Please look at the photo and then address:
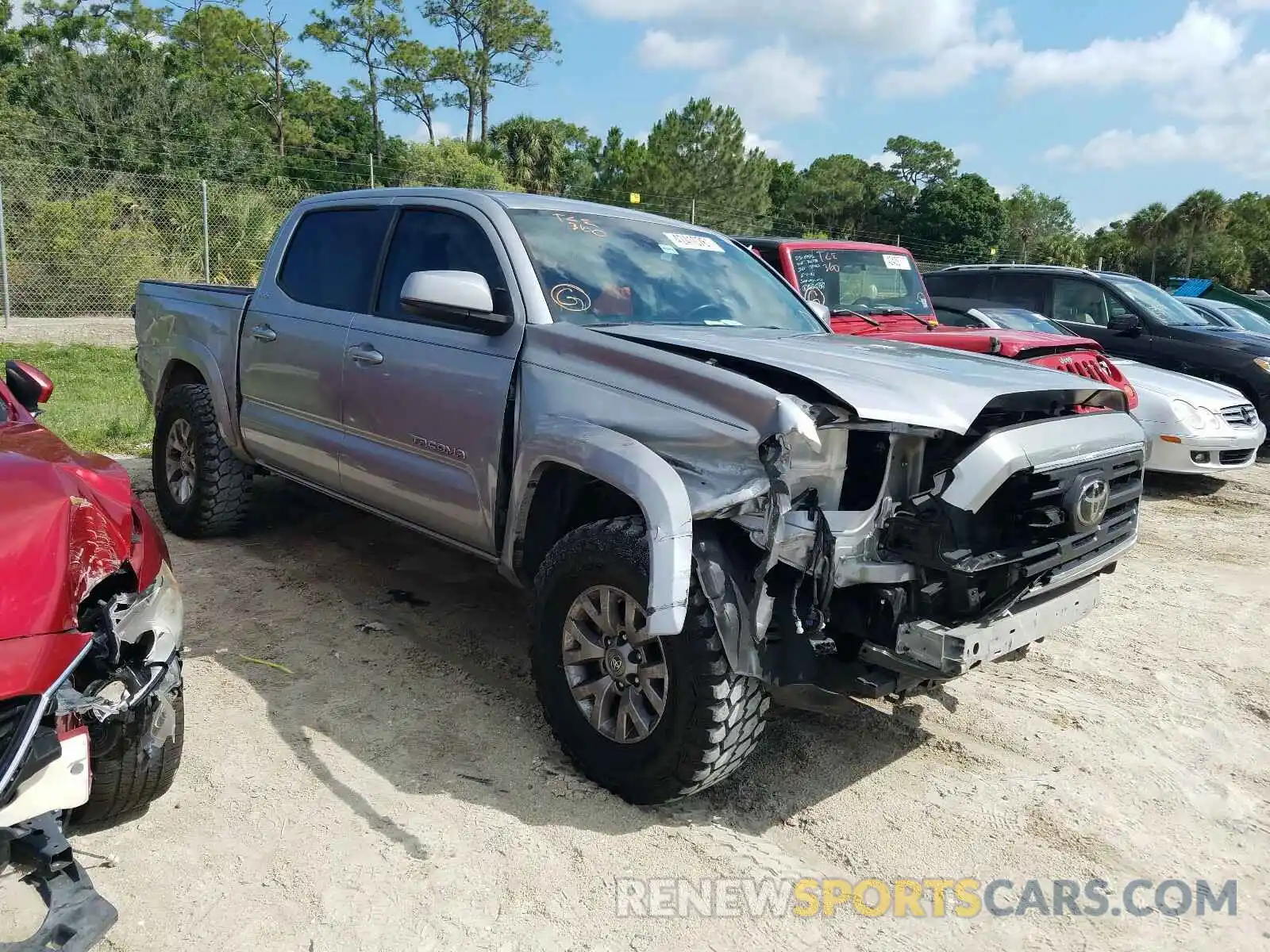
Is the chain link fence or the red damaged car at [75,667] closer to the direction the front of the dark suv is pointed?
the red damaged car

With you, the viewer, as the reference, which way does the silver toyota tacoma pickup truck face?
facing the viewer and to the right of the viewer

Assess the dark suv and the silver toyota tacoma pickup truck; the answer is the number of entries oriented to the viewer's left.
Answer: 0

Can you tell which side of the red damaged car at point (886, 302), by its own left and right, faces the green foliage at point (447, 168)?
back

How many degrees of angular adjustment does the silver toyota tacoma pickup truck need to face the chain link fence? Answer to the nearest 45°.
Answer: approximately 180°

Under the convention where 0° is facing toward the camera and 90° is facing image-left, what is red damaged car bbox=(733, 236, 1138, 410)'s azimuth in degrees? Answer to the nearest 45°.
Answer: approximately 315°

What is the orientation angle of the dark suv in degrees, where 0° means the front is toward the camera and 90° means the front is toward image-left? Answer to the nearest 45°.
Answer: approximately 315°

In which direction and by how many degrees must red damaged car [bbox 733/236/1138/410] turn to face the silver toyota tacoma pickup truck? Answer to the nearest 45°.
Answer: approximately 45° to its right

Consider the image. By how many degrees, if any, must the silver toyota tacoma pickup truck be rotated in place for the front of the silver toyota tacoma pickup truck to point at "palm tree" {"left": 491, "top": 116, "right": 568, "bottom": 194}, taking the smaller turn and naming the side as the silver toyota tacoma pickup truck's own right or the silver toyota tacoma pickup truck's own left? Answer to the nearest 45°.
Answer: approximately 135° to the silver toyota tacoma pickup truck's own left

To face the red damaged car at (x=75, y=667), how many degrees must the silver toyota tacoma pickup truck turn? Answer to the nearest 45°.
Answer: approximately 90° to its right

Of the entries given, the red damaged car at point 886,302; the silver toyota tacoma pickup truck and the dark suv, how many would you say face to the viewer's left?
0

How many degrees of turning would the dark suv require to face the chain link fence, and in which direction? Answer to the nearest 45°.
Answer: approximately 135° to its right
